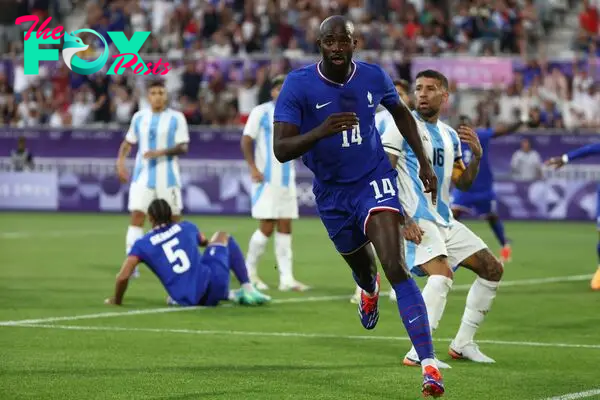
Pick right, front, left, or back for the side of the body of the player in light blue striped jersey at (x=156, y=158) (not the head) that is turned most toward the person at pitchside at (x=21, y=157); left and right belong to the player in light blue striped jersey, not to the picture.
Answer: back

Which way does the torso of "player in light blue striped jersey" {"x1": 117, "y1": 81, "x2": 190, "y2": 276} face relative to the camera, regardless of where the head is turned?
toward the camera

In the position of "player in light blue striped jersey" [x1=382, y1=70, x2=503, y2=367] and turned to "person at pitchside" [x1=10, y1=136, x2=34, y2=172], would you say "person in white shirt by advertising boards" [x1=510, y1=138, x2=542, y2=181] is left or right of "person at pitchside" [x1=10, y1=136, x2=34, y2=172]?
right

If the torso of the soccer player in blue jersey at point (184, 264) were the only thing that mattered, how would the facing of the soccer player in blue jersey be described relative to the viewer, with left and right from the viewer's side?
facing away from the viewer and to the right of the viewer

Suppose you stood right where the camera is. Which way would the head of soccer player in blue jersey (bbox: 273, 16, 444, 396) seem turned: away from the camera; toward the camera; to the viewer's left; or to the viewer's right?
toward the camera

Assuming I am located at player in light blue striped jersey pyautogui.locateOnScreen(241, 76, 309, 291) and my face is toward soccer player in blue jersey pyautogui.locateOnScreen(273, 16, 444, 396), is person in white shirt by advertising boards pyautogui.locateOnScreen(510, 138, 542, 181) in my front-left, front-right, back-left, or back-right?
back-left

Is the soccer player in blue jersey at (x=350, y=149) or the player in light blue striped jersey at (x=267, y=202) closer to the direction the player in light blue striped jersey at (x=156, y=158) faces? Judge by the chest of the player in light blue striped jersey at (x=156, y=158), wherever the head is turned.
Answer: the soccer player in blue jersey

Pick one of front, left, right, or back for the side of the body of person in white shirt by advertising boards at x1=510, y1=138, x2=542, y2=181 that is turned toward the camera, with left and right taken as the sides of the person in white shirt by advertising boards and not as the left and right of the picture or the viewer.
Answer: front

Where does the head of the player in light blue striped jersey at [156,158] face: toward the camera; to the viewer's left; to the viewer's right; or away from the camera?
toward the camera

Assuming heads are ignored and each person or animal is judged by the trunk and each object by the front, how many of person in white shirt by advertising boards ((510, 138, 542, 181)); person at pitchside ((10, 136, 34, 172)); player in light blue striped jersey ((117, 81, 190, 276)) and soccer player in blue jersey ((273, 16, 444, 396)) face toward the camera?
4

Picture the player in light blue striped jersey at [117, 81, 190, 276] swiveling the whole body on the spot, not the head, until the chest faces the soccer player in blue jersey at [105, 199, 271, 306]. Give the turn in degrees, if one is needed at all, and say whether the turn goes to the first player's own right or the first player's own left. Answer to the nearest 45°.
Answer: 0° — they already face them

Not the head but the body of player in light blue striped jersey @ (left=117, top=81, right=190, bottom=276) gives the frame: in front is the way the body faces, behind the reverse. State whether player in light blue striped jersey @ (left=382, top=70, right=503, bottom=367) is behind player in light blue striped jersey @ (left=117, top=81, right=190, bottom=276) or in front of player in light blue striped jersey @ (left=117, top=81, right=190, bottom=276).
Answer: in front

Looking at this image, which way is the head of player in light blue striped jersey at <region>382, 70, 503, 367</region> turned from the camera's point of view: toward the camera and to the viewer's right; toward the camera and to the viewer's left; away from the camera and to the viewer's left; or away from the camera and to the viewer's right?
toward the camera and to the viewer's left

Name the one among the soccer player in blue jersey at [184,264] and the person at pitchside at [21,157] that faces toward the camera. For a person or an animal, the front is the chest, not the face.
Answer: the person at pitchside

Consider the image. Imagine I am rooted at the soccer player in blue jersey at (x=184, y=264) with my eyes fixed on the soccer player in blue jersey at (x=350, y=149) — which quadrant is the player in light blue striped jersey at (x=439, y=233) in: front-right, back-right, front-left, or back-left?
front-left
